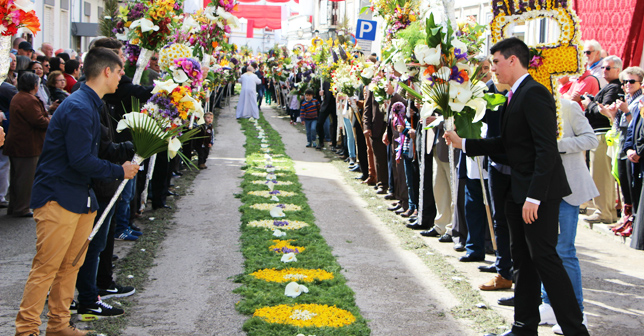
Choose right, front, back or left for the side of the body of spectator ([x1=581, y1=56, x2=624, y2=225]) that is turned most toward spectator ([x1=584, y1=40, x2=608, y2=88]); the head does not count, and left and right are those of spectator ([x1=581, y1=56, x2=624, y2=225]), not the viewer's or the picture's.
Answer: right

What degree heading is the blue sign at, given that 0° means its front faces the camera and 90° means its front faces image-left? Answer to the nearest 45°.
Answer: approximately 0°

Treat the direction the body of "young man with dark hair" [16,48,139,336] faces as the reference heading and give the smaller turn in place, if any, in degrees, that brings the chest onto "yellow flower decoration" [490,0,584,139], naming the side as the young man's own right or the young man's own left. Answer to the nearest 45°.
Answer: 0° — they already face it

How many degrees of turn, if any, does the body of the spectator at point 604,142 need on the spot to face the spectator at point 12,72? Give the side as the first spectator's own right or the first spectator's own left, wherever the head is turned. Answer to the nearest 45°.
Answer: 0° — they already face them

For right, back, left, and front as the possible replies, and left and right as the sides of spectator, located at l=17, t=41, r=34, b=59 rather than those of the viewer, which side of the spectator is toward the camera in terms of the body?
right

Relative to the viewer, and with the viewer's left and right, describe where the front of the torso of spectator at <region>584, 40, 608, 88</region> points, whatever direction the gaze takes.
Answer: facing to the left of the viewer

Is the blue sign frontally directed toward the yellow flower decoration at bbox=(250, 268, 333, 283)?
yes

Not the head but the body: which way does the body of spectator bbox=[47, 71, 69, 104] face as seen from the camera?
to the viewer's right

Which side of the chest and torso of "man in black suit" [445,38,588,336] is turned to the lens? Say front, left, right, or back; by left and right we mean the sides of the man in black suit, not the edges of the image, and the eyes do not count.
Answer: left

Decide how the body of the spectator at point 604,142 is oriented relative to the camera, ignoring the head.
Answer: to the viewer's left

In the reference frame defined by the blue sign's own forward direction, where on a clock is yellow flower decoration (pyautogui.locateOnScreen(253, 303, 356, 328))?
The yellow flower decoration is roughly at 12 o'clock from the blue sign.
